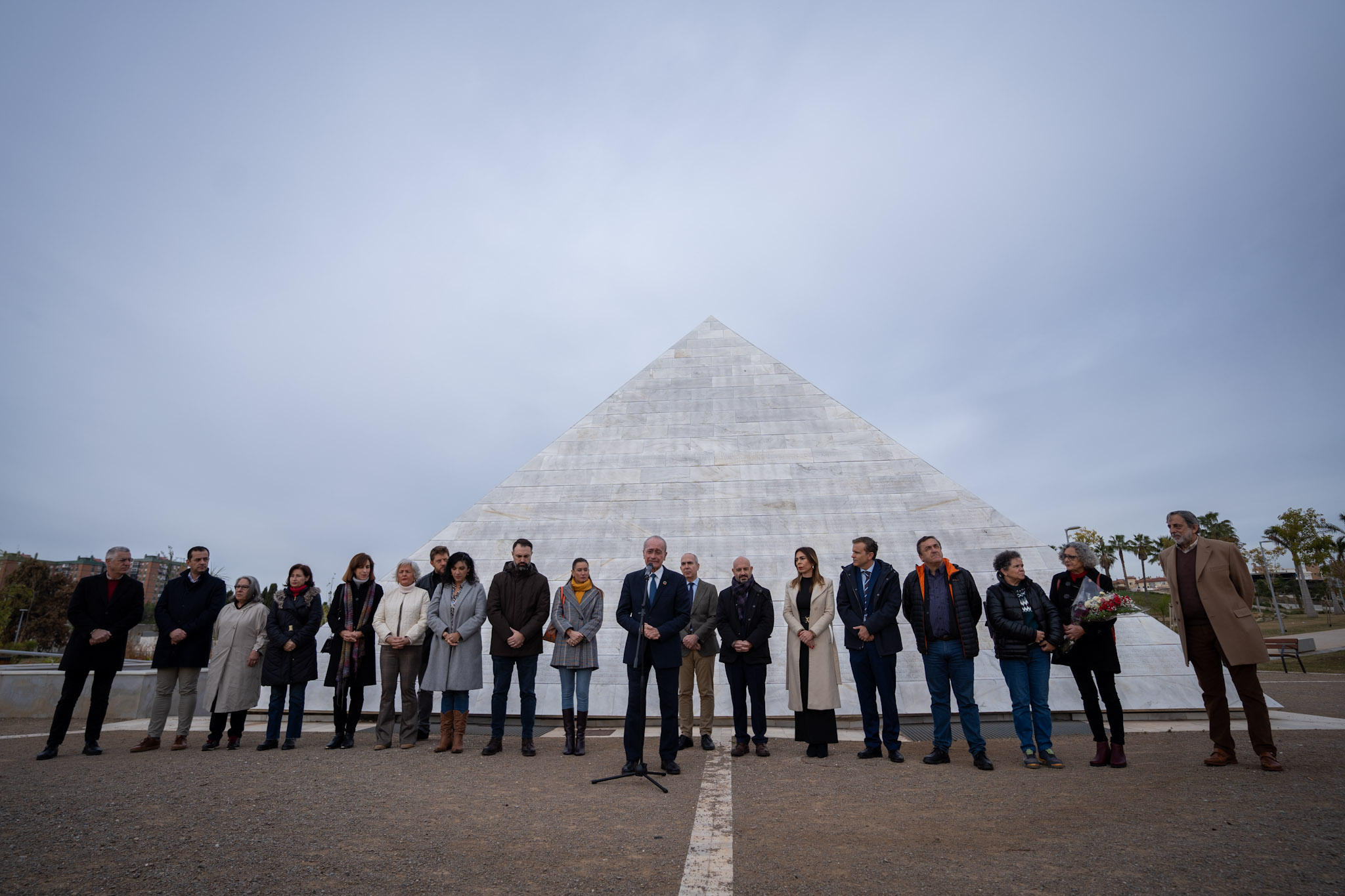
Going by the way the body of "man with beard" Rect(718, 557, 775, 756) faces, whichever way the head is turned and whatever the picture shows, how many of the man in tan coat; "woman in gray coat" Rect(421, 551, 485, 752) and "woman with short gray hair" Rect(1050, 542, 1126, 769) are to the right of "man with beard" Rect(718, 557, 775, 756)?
1

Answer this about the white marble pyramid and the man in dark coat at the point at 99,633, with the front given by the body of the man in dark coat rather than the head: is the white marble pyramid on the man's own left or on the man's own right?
on the man's own left

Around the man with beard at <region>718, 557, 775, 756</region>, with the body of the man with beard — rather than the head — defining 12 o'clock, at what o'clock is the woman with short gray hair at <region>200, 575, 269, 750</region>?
The woman with short gray hair is roughly at 3 o'clock from the man with beard.

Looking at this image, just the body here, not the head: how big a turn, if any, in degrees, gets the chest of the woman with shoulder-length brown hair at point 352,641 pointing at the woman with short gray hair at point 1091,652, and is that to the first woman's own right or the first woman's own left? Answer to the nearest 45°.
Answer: approximately 45° to the first woman's own left

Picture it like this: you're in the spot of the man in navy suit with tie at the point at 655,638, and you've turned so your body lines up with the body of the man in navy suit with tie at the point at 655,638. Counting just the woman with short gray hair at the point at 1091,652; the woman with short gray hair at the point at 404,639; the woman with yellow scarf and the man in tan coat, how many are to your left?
2

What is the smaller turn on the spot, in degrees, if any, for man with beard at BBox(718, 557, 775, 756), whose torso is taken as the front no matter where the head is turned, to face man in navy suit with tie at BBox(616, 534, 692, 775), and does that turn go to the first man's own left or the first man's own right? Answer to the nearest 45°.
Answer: approximately 45° to the first man's own right

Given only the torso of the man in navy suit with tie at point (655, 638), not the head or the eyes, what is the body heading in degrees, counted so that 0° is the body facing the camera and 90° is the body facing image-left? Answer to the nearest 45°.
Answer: approximately 0°

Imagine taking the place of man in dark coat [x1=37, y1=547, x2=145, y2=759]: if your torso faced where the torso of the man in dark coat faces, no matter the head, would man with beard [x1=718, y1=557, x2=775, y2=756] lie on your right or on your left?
on your left
